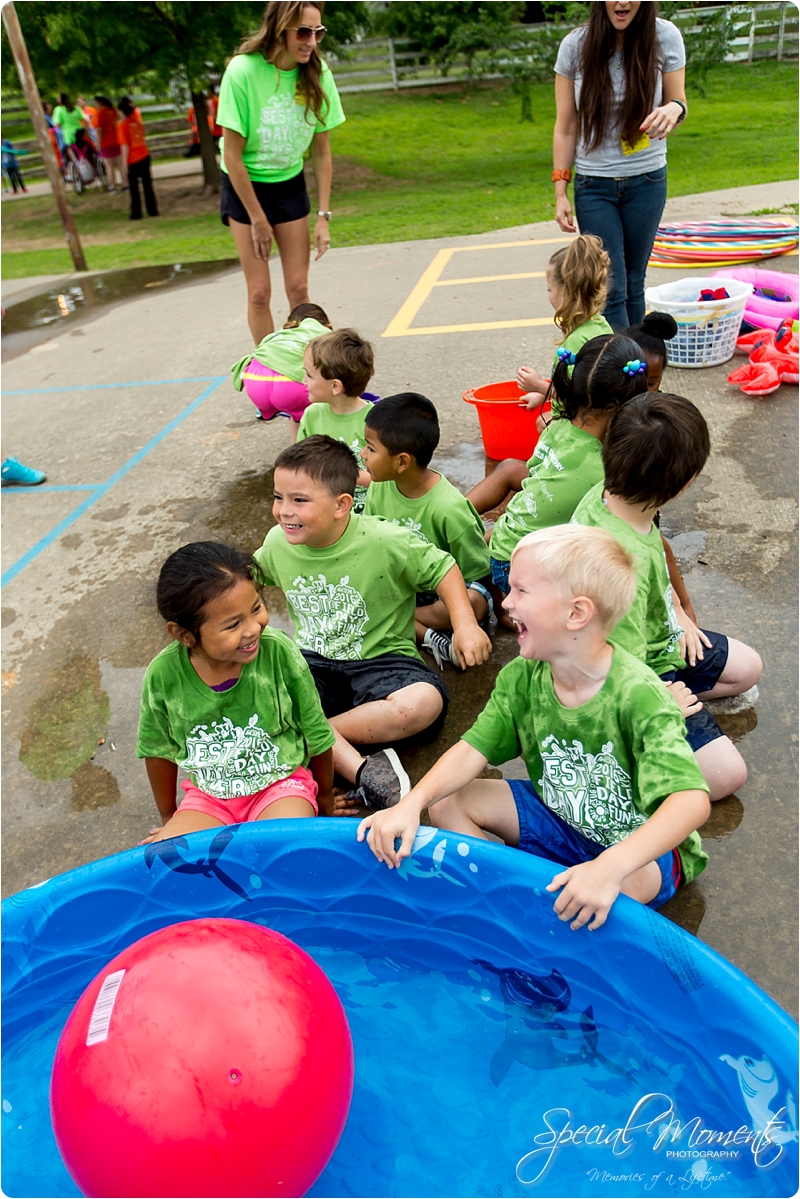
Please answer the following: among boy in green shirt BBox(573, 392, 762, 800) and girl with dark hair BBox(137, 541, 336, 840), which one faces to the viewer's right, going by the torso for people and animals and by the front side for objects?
the boy in green shirt

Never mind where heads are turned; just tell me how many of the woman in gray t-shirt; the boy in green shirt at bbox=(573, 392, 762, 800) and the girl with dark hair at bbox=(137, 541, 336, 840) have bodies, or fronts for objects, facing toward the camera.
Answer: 2

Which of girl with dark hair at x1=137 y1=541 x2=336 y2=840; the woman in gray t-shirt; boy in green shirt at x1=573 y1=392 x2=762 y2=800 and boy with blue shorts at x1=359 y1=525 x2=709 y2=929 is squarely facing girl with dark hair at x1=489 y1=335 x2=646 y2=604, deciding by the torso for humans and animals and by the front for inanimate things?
the woman in gray t-shirt

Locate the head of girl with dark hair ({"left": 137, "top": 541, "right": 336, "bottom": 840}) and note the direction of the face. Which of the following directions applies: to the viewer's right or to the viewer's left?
to the viewer's right

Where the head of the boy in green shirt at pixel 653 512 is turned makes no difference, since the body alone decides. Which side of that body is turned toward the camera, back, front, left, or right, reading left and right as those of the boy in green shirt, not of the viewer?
right

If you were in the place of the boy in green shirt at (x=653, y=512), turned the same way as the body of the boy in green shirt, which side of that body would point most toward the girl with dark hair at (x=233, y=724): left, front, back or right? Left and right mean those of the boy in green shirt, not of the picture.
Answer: back

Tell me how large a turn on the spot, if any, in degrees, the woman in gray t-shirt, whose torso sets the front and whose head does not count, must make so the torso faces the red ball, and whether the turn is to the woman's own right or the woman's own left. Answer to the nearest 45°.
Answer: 0° — they already face it

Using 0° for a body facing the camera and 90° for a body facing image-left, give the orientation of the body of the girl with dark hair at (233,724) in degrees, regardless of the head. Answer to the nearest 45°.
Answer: approximately 0°

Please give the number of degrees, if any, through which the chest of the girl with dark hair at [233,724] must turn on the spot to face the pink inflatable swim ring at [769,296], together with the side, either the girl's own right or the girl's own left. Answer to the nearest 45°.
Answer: approximately 135° to the girl's own left

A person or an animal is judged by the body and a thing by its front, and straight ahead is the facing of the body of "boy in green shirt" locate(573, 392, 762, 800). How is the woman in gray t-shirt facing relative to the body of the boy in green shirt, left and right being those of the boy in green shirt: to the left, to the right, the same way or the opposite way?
to the right

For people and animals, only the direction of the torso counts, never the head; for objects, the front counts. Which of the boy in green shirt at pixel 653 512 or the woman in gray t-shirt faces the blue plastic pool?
the woman in gray t-shirt

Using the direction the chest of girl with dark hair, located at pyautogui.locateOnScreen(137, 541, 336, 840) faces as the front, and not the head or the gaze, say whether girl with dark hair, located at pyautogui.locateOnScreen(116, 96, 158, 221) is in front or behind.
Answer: behind
